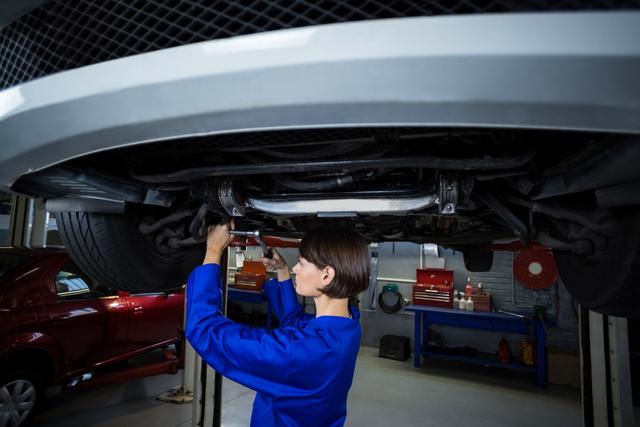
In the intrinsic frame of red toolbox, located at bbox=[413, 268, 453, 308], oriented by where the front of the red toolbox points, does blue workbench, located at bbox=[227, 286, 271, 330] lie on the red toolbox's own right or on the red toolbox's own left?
on the red toolbox's own right

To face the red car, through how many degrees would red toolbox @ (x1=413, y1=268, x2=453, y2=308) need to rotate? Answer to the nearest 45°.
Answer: approximately 45° to its right

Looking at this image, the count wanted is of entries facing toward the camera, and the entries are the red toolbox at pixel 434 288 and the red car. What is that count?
1

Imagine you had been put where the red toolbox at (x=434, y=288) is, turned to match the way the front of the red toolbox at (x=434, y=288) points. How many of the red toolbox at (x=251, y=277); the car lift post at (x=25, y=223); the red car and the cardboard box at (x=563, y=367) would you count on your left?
1

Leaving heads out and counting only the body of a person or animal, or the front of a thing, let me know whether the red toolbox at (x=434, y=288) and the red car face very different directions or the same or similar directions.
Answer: very different directions

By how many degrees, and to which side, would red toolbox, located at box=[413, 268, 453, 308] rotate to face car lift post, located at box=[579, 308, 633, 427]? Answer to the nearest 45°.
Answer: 0° — it already faces it

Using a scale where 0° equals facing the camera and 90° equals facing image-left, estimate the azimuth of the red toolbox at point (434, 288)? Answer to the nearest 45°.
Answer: approximately 0°

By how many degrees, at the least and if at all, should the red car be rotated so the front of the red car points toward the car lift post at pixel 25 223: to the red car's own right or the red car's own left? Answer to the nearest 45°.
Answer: approximately 45° to the red car's own left

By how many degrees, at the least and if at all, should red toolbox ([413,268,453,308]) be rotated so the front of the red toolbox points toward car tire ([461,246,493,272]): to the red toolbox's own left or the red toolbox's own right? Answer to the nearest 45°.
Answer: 0° — it already faces it
